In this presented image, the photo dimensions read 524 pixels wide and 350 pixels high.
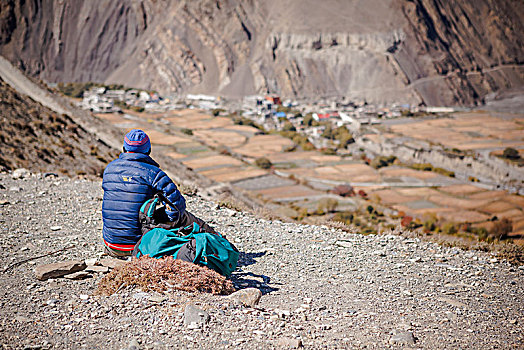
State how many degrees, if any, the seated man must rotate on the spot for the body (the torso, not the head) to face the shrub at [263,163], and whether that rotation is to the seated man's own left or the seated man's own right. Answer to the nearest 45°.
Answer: approximately 45° to the seated man's own left

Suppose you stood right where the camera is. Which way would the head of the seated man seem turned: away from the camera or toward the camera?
away from the camera

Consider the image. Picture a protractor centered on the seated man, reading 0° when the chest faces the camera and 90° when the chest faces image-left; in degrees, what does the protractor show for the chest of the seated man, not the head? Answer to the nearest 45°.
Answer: approximately 225°

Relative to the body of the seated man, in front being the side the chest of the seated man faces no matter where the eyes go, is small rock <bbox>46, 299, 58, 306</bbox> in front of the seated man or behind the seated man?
behind

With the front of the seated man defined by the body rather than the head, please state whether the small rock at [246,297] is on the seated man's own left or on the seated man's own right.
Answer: on the seated man's own right

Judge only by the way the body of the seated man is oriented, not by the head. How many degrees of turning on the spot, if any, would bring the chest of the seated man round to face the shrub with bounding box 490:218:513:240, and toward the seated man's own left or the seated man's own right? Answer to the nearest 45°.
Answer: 0° — they already face it

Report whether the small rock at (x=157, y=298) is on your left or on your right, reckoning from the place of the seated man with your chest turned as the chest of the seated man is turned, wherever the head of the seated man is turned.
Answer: on your right

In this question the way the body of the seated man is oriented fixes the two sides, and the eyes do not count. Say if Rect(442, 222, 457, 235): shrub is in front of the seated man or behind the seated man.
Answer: in front

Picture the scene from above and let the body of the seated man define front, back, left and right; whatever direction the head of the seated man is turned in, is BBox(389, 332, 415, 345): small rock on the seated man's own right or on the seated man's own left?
on the seated man's own right

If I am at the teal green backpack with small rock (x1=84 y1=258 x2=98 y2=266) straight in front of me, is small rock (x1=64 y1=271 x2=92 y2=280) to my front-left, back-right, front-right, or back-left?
front-left

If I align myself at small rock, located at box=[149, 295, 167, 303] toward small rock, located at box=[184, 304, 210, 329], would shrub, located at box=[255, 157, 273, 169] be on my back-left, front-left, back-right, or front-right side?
back-left

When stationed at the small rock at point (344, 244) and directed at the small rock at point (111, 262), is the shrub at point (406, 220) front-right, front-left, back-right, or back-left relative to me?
back-right
